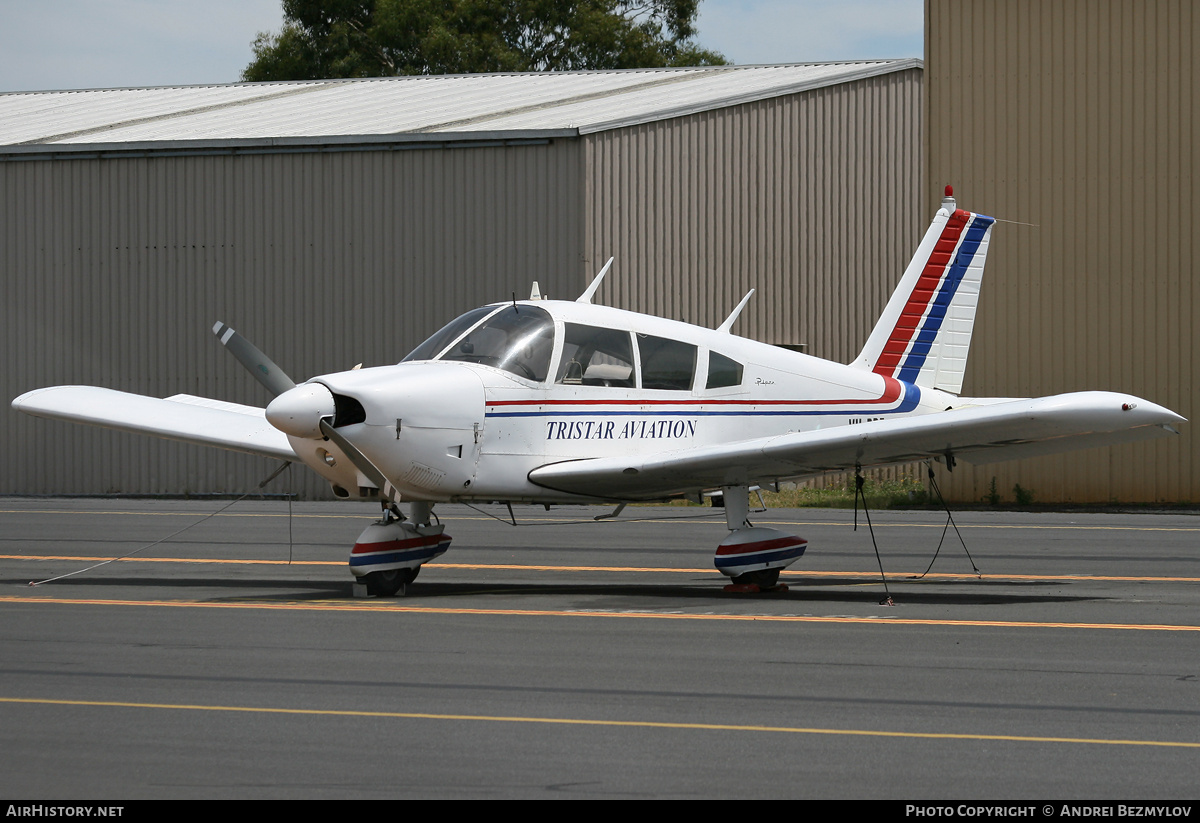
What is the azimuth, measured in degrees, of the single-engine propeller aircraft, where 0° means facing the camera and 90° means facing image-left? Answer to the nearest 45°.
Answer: approximately 45°

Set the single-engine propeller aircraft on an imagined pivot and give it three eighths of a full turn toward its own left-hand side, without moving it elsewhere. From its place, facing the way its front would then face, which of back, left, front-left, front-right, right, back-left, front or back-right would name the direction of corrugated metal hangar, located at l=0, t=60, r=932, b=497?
left
